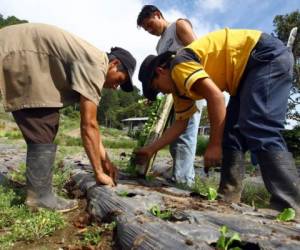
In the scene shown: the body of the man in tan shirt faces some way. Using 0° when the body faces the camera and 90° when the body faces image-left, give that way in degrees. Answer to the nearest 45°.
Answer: approximately 270°

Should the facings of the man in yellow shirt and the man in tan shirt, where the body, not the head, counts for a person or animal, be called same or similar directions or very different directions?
very different directions

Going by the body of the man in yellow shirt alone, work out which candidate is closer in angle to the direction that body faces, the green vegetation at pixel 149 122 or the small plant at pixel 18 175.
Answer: the small plant

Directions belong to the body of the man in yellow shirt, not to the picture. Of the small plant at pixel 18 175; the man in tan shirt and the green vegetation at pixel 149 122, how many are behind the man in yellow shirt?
0

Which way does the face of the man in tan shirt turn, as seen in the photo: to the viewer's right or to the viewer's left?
to the viewer's right

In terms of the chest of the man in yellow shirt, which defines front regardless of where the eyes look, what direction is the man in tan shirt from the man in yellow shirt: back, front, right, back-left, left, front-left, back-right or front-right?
front

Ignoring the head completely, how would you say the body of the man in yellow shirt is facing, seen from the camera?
to the viewer's left

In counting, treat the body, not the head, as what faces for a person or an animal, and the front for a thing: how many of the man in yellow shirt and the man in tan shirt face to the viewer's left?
1

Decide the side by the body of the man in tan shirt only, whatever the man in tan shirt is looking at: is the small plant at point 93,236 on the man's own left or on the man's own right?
on the man's own right

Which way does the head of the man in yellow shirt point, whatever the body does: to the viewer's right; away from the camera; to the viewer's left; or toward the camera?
to the viewer's left

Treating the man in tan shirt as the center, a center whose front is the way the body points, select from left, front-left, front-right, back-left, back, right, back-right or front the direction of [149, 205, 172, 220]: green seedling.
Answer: front-right
